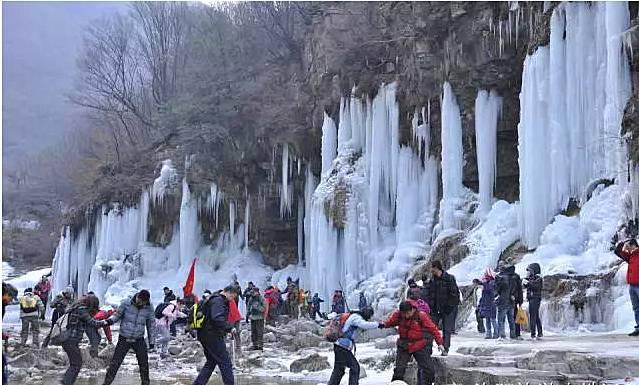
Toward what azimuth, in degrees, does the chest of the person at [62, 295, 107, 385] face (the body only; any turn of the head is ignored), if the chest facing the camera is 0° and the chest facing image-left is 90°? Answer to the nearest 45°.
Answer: approximately 270°

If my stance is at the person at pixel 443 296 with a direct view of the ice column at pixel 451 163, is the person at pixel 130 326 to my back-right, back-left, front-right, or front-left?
back-left

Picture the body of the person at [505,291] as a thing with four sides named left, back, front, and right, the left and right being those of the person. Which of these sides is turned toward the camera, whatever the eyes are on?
back

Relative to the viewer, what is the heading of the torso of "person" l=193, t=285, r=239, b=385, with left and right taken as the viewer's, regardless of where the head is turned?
facing to the right of the viewer

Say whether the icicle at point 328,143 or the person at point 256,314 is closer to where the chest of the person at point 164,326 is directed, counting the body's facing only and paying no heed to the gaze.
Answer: the person

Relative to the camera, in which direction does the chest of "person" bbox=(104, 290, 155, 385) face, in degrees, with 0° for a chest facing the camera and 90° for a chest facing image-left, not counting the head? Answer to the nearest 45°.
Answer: approximately 0°

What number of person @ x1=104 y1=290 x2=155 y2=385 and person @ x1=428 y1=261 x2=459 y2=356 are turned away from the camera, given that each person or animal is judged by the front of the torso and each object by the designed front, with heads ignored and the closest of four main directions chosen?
0

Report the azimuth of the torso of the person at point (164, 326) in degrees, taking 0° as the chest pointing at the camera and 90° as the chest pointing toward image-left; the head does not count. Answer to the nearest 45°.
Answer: approximately 270°

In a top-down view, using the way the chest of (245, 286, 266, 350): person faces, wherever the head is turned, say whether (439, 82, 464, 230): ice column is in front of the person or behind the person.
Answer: behind

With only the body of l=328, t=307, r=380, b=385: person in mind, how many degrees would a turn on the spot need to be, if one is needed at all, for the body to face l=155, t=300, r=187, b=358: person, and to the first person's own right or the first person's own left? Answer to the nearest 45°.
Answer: approximately 135° to the first person's own left
